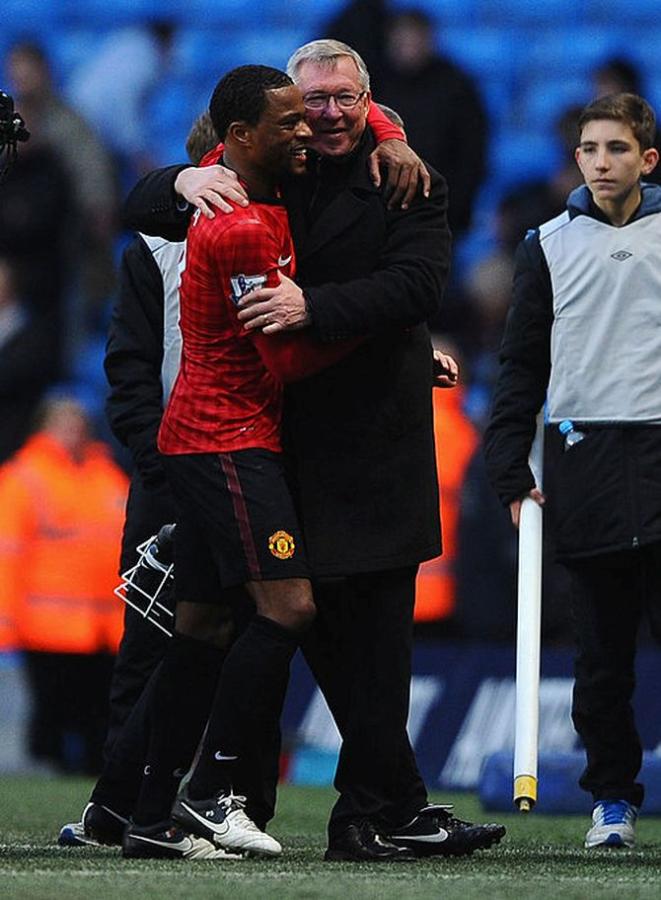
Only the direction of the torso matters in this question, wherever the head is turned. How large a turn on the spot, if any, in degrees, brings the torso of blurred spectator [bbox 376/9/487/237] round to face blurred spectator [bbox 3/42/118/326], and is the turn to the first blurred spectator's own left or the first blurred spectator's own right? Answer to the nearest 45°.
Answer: approximately 90° to the first blurred spectator's own right

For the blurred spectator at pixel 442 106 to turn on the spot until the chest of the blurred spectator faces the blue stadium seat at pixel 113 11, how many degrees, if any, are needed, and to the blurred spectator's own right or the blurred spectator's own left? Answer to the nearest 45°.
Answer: approximately 90° to the blurred spectator's own right

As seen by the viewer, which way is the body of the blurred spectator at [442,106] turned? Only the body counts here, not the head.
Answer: toward the camera

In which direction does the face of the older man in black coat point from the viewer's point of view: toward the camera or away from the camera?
toward the camera

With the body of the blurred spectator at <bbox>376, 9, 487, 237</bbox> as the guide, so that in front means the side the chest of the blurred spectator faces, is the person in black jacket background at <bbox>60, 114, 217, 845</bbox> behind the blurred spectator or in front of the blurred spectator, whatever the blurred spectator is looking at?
in front

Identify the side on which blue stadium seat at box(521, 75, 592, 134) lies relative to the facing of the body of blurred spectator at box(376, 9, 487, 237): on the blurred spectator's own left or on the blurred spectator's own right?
on the blurred spectator's own left

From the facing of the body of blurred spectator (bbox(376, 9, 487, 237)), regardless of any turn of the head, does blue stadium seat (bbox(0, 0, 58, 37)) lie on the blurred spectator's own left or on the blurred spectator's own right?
on the blurred spectator's own right

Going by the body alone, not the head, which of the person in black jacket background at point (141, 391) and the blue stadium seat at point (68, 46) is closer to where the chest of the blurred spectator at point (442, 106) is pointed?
the person in black jacket background

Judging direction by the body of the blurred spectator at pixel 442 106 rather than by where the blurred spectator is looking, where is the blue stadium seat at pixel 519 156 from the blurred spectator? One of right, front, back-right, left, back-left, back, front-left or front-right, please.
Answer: left

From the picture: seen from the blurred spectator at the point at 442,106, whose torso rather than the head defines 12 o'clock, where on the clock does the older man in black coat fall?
The older man in black coat is roughly at 12 o'clock from the blurred spectator.

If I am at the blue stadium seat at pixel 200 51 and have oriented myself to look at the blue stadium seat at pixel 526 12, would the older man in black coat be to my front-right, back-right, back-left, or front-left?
front-right
